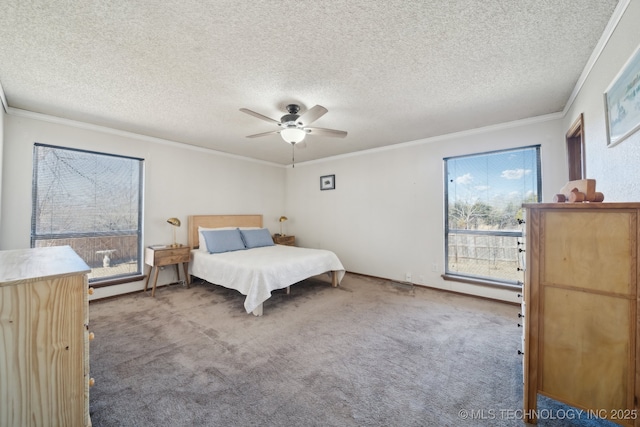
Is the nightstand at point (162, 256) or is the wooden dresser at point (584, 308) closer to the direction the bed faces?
the wooden dresser

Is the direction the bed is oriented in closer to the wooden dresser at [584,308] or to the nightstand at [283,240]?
the wooden dresser

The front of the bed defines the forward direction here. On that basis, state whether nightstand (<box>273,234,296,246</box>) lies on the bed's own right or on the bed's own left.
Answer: on the bed's own left

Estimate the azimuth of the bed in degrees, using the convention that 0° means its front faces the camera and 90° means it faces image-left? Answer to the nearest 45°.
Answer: approximately 315°

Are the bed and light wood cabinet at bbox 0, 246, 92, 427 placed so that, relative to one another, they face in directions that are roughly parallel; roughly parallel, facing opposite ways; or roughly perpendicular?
roughly perpendicular

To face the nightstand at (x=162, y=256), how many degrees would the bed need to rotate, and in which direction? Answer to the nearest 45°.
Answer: approximately 135° to its right

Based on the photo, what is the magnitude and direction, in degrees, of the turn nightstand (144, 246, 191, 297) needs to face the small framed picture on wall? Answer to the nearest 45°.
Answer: approximately 45° to its left

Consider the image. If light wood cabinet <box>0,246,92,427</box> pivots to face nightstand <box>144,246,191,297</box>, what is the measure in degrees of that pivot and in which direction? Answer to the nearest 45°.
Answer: approximately 45° to its left

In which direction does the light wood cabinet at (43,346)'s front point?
to the viewer's right

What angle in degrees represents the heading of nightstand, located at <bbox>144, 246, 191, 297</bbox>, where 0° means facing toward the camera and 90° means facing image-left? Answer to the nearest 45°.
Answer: approximately 315°
